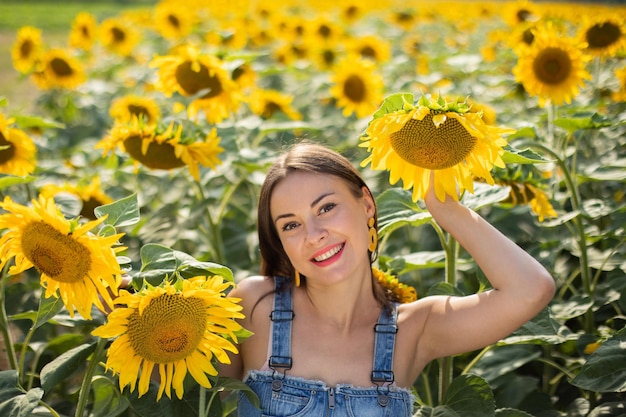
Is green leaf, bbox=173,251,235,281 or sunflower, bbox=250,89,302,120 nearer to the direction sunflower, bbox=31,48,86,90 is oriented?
the green leaf

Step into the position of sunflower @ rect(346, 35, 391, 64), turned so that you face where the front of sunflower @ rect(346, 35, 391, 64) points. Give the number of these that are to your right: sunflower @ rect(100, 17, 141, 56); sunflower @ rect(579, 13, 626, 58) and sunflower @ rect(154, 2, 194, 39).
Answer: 2

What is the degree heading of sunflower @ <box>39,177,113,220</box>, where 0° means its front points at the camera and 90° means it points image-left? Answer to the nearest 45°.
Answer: approximately 0°

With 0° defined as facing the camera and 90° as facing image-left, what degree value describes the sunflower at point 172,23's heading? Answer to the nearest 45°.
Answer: approximately 0°

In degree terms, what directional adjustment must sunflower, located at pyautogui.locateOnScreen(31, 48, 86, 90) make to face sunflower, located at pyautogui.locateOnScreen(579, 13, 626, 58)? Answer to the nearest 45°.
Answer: approximately 45° to its left
